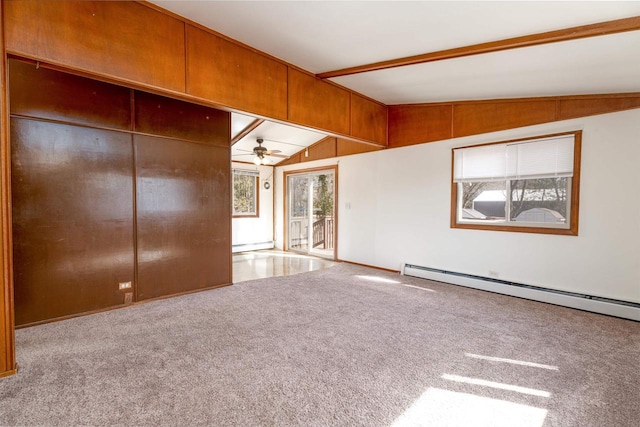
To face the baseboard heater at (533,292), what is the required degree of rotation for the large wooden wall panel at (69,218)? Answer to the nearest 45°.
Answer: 0° — it already faces it

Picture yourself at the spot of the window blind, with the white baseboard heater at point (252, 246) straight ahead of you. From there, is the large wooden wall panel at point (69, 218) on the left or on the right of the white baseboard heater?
left

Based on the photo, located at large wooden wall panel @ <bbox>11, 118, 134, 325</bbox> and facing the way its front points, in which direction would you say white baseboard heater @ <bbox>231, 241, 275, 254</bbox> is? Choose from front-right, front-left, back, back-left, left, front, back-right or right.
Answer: left

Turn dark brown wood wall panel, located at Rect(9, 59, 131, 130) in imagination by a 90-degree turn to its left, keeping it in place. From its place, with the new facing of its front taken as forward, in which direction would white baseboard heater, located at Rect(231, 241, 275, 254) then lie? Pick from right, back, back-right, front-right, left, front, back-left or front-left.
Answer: front

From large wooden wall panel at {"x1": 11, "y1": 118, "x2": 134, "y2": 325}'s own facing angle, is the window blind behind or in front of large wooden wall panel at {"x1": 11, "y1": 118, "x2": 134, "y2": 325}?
in front

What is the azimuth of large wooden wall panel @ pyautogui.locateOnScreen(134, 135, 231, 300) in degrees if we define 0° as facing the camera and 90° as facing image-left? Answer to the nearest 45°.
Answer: approximately 315°

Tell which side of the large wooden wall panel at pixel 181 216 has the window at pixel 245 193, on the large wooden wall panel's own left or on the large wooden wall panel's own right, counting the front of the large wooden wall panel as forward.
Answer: on the large wooden wall panel's own left

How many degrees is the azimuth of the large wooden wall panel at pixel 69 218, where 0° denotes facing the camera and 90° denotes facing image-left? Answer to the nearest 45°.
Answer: approximately 315°

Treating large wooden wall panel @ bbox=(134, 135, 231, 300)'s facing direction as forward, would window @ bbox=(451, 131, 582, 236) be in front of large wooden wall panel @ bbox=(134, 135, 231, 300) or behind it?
in front

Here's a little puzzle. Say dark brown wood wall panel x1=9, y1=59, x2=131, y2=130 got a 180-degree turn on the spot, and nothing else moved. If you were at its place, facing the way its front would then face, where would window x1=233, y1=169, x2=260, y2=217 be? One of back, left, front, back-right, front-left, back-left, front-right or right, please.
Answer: right

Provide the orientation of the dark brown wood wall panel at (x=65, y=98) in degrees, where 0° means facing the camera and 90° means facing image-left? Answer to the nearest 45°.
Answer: approximately 315°

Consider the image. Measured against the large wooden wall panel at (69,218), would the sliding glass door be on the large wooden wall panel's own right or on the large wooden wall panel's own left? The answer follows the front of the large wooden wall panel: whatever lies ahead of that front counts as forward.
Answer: on the large wooden wall panel's own left

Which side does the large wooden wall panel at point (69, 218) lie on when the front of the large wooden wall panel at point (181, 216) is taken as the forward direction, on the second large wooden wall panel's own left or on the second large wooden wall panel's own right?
on the second large wooden wall panel's own right
